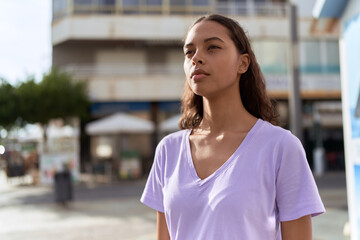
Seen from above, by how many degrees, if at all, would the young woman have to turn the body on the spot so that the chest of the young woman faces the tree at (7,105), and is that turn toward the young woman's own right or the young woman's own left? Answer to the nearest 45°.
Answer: approximately 90° to the young woman's own right

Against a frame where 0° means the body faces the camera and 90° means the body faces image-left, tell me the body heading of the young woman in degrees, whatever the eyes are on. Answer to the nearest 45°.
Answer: approximately 45°

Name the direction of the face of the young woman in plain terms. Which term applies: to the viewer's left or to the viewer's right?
to the viewer's left

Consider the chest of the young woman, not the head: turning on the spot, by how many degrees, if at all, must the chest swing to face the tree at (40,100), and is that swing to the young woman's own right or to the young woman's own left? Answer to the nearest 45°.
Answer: approximately 90° to the young woman's own right
